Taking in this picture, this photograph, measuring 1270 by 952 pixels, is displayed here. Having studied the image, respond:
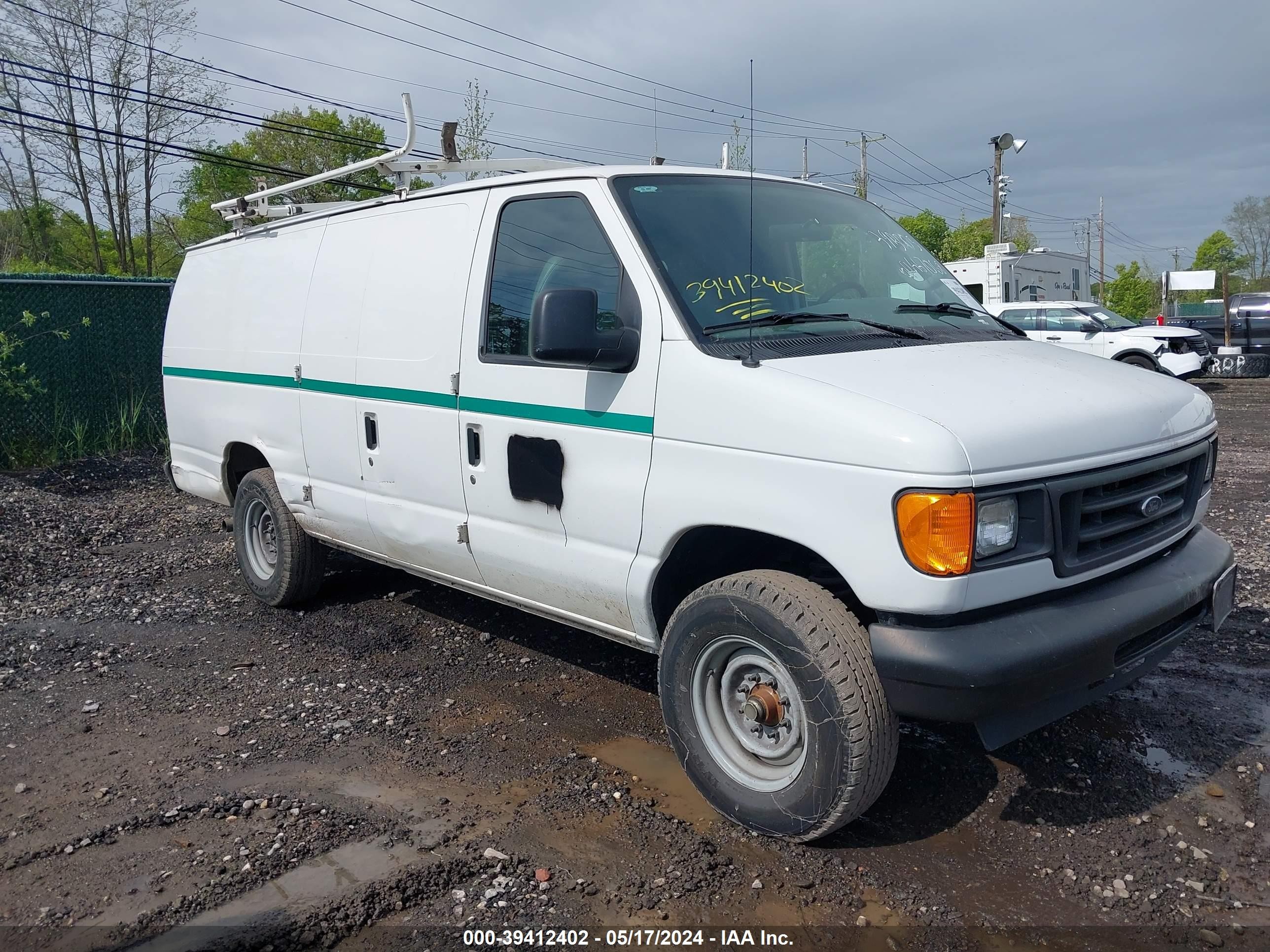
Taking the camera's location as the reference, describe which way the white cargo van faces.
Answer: facing the viewer and to the right of the viewer

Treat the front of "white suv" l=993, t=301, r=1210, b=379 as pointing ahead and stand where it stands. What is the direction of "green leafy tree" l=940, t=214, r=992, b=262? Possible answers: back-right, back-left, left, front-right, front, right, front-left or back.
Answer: back-left

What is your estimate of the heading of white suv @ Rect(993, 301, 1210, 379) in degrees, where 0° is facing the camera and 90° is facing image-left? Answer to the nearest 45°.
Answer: approximately 315°

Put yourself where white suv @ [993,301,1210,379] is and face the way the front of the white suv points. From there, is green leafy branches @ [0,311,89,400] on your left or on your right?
on your right

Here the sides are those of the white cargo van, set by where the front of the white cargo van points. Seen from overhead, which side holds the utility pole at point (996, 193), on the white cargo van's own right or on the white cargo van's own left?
on the white cargo van's own left

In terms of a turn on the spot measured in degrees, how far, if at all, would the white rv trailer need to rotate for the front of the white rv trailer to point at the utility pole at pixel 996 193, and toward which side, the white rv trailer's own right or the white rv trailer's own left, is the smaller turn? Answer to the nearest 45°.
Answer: approximately 45° to the white rv trailer's own left

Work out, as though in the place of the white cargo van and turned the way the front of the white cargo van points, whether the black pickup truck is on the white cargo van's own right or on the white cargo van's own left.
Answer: on the white cargo van's own left
